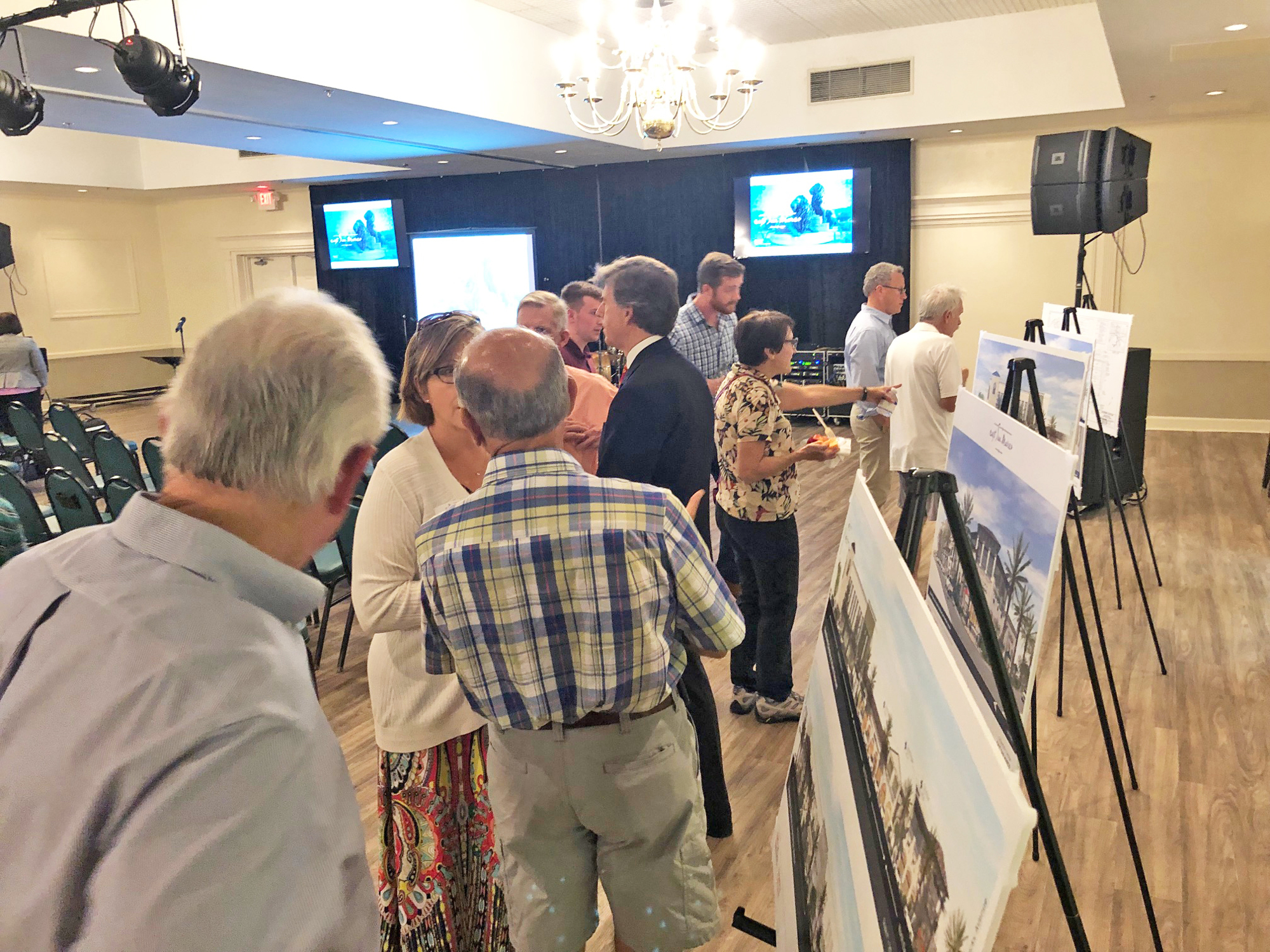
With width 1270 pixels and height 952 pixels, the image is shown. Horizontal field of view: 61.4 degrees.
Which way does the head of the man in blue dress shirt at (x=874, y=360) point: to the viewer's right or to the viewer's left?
to the viewer's right

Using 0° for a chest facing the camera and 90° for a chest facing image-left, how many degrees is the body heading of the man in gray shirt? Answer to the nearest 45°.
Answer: approximately 225°

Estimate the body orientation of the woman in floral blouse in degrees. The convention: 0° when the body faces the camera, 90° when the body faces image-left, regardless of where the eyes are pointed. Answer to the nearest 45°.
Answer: approximately 270°

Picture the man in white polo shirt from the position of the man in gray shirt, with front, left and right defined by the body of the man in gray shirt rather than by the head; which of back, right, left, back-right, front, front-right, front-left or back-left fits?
front

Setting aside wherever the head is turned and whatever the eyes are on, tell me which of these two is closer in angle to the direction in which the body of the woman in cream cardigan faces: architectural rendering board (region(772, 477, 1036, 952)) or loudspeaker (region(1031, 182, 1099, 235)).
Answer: the architectural rendering board

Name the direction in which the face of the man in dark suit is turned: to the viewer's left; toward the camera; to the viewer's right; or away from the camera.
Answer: to the viewer's left

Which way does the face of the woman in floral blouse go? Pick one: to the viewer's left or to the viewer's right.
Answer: to the viewer's right

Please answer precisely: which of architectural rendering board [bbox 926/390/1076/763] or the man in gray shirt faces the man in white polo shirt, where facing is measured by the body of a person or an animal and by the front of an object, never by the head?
the man in gray shirt

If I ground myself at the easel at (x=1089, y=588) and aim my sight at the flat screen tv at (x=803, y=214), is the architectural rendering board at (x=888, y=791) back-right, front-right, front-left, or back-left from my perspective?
back-left

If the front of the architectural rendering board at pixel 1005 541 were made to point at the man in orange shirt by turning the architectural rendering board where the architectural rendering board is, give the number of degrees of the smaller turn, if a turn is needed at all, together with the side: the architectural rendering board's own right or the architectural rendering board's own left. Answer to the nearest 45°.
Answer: approximately 90° to the architectural rendering board's own right

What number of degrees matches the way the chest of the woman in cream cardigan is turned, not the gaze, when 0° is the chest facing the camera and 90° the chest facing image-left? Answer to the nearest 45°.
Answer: approximately 315°

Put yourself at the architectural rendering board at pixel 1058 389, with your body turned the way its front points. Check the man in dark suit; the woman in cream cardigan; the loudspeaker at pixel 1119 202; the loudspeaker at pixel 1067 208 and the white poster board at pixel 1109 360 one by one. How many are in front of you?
2

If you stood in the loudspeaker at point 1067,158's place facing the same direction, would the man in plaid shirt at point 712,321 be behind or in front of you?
in front

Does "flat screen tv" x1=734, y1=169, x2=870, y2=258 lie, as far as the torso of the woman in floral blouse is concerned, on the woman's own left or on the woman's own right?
on the woman's own left

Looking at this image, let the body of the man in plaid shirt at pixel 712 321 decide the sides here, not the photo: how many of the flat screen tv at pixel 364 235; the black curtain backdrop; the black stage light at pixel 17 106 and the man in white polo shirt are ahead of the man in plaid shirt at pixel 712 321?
1

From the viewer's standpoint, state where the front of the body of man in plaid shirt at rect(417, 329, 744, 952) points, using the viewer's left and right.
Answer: facing away from the viewer

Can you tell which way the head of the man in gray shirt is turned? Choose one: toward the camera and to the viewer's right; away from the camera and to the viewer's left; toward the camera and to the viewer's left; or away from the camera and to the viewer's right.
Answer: away from the camera and to the viewer's right

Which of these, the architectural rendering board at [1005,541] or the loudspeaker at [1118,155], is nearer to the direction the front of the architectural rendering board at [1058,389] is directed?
the architectural rendering board

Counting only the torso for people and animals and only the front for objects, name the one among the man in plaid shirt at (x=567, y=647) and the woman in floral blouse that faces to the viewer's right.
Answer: the woman in floral blouse
